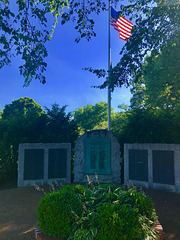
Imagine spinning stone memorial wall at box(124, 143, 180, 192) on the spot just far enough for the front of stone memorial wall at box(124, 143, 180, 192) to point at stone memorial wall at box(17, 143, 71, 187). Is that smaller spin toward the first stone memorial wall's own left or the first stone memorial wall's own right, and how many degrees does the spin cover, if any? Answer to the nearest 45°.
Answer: approximately 45° to the first stone memorial wall's own right

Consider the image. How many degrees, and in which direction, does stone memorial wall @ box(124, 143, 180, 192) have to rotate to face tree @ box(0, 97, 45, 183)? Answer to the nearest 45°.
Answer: approximately 45° to its right

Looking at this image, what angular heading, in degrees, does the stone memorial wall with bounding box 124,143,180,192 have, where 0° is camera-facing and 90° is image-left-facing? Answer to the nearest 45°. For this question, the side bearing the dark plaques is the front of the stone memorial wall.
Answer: approximately 45°

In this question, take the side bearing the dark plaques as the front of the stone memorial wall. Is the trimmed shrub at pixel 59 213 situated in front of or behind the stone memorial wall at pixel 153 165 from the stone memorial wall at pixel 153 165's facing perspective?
in front

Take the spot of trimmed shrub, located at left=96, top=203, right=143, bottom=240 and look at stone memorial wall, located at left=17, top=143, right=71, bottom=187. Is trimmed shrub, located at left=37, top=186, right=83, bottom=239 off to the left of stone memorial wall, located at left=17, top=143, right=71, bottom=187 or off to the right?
left

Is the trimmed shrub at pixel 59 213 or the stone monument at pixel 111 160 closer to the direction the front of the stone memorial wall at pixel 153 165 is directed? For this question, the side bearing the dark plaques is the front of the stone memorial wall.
the trimmed shrub

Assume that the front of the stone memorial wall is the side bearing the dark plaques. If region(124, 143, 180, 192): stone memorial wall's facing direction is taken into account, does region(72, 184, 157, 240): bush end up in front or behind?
in front
